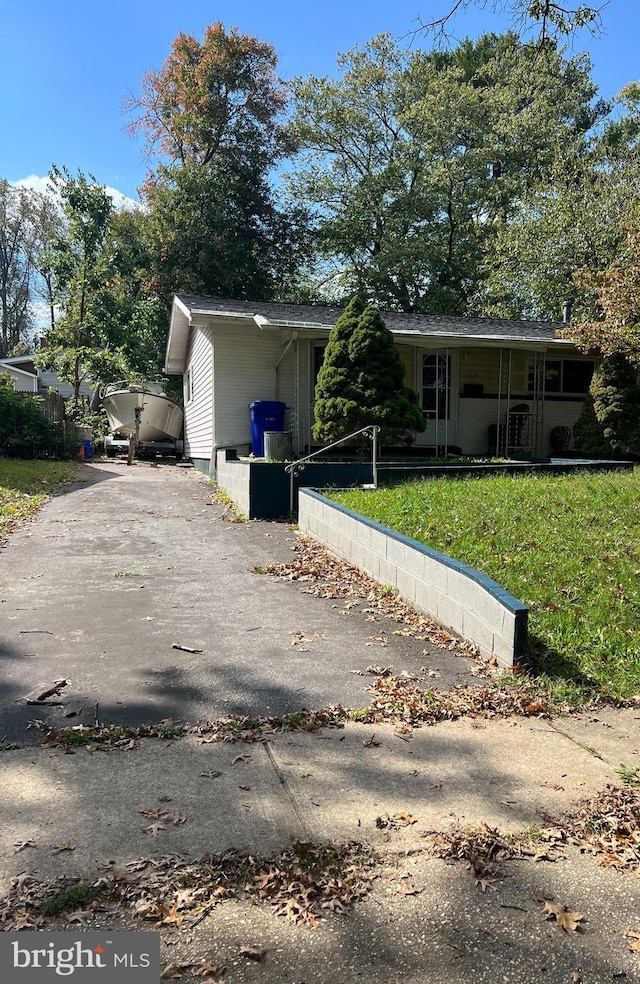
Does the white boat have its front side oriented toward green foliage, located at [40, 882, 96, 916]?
yes

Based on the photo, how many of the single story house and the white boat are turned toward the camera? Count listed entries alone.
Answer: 2

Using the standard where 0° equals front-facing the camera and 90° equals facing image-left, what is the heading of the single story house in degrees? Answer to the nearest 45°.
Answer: approximately 0°

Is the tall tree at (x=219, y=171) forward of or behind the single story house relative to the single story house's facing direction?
behind

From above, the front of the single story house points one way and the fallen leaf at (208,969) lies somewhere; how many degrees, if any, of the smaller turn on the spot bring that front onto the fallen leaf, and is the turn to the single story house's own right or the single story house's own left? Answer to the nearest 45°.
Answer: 0° — it already faces it

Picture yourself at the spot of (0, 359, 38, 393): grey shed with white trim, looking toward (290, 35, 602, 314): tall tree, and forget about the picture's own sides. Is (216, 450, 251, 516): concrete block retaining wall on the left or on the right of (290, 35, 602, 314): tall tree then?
right

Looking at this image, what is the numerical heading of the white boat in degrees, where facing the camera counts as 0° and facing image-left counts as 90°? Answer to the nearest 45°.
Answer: approximately 0°

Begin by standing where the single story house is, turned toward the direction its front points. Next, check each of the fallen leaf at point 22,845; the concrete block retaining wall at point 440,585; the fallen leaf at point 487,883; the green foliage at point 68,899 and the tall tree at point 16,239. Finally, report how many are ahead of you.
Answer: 4
